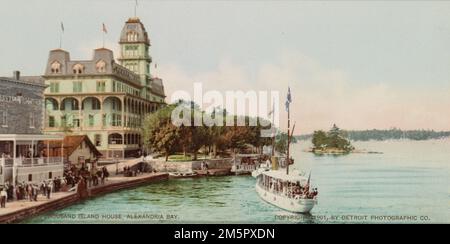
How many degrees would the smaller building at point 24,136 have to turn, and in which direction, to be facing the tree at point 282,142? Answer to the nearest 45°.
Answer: approximately 45° to its left

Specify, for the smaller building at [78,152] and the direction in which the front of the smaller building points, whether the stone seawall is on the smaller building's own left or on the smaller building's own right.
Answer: on the smaller building's own left

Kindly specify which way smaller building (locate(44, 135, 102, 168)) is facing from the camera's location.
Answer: facing the viewer and to the right of the viewer

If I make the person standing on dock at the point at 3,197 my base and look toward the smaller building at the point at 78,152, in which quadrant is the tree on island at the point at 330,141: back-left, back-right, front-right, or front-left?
front-right

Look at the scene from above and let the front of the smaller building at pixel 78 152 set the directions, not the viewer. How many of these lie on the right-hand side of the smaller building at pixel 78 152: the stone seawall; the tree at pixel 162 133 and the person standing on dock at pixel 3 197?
1

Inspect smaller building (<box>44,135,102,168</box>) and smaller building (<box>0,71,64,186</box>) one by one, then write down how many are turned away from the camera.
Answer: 0

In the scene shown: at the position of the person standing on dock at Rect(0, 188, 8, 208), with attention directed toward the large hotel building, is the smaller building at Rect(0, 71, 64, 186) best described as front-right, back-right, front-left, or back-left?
front-left

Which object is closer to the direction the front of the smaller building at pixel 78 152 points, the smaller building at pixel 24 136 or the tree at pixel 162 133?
the tree

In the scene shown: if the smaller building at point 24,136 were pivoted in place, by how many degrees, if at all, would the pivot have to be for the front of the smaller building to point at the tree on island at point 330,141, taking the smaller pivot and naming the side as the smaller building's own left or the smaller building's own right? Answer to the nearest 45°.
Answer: approximately 45° to the smaller building's own left

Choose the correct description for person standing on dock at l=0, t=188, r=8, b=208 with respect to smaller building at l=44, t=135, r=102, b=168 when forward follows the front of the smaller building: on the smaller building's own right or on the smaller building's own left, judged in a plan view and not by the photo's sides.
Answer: on the smaller building's own right

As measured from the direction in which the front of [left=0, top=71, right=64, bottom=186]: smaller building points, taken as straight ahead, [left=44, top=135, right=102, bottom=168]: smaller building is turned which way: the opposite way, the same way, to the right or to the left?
the same way

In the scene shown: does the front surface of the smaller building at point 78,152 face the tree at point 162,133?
no
